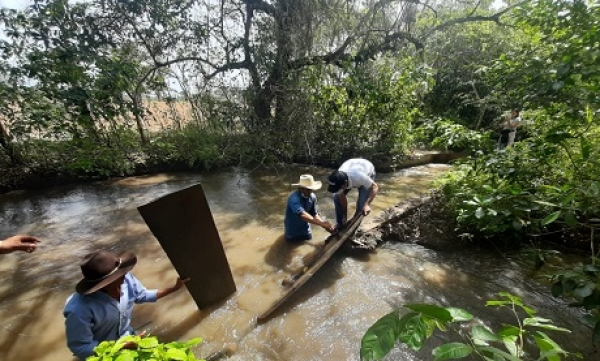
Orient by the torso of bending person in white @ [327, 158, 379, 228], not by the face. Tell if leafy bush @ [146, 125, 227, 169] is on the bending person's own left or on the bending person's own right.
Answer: on the bending person's own right

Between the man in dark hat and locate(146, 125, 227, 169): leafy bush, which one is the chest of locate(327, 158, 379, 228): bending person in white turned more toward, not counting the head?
the man in dark hat

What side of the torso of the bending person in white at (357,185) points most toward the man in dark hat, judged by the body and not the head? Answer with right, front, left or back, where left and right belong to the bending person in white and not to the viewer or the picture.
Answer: front

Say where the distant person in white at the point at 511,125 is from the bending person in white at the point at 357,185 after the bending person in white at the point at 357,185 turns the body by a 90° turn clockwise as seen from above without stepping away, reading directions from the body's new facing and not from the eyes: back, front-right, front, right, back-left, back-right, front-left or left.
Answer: right

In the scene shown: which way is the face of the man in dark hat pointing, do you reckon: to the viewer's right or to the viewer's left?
to the viewer's right

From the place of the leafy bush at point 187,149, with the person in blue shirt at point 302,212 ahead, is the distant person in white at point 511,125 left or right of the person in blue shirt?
left

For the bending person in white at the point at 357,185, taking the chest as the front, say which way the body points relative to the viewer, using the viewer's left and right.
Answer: facing the viewer and to the left of the viewer
